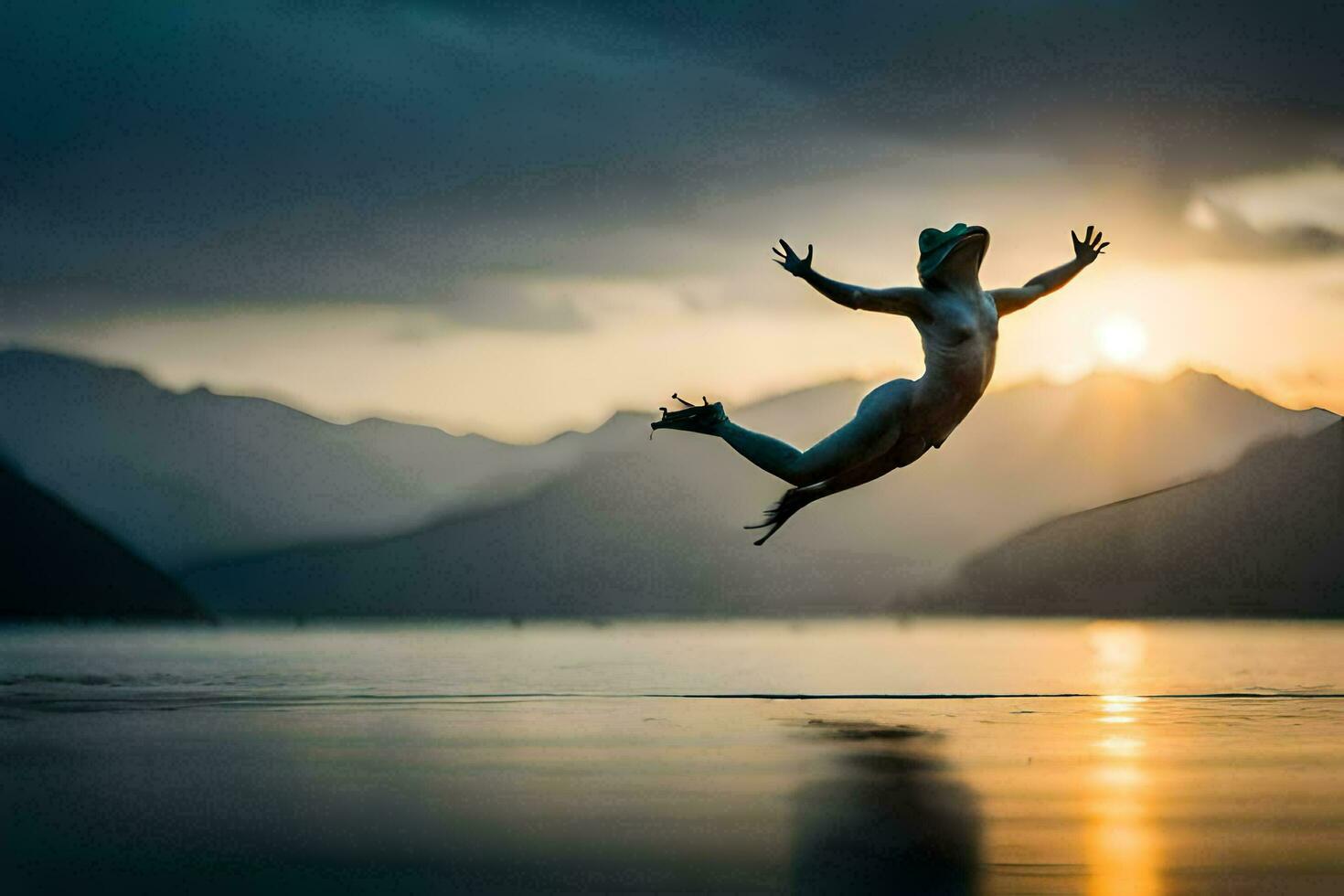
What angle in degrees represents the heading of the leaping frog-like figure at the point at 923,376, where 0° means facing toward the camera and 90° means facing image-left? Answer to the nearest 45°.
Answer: approximately 315°
